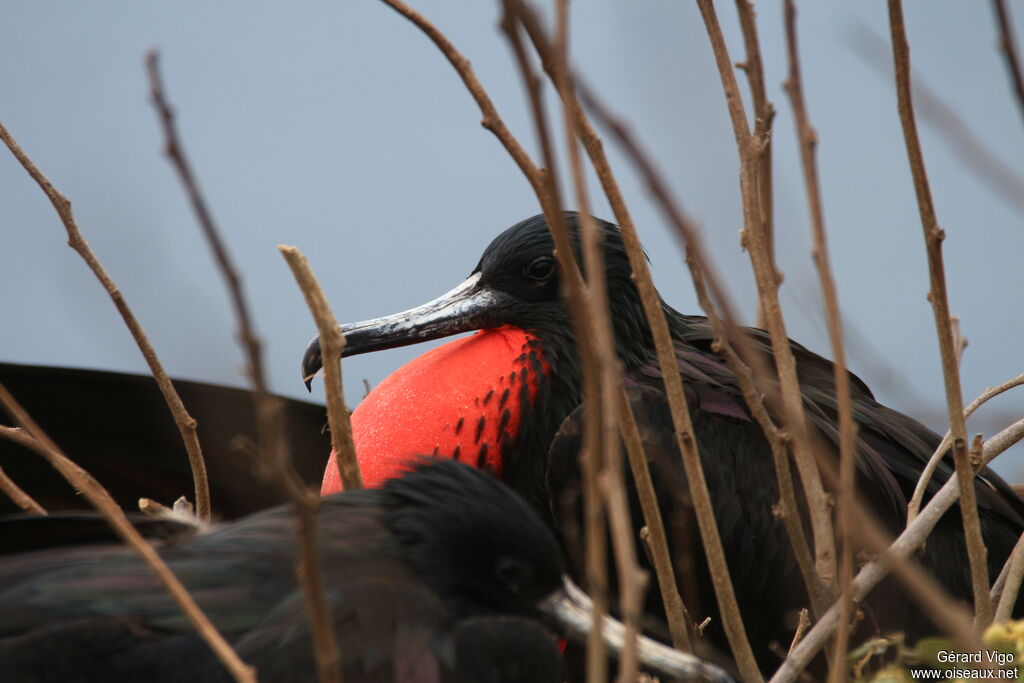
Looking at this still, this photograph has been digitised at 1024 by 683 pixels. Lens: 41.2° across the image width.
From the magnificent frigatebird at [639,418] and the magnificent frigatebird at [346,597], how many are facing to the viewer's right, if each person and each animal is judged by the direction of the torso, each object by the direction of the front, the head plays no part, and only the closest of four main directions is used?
1

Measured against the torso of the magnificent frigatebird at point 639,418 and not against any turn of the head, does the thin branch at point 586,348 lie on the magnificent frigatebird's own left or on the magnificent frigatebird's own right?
on the magnificent frigatebird's own left

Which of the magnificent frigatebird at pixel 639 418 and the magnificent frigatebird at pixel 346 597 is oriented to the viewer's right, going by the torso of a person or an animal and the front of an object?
the magnificent frigatebird at pixel 346 597

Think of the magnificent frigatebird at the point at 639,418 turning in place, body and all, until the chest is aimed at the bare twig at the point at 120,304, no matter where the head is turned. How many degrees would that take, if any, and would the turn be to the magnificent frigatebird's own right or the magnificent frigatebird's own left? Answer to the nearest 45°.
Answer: approximately 45° to the magnificent frigatebird's own left

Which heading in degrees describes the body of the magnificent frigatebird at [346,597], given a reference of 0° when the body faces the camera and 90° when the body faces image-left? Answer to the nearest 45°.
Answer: approximately 270°

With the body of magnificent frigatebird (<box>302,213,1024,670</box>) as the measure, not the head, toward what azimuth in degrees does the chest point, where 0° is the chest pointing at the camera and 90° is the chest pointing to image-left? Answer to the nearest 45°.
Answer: approximately 90°

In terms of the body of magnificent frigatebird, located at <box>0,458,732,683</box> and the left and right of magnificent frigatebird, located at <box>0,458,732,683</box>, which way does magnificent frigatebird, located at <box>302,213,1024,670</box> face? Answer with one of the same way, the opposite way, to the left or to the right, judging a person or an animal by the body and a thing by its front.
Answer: the opposite way

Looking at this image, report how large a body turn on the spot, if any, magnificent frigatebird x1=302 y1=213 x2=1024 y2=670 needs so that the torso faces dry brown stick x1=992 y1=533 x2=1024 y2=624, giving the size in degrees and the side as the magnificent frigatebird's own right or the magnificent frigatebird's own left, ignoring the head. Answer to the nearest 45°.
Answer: approximately 135° to the magnificent frigatebird's own left
